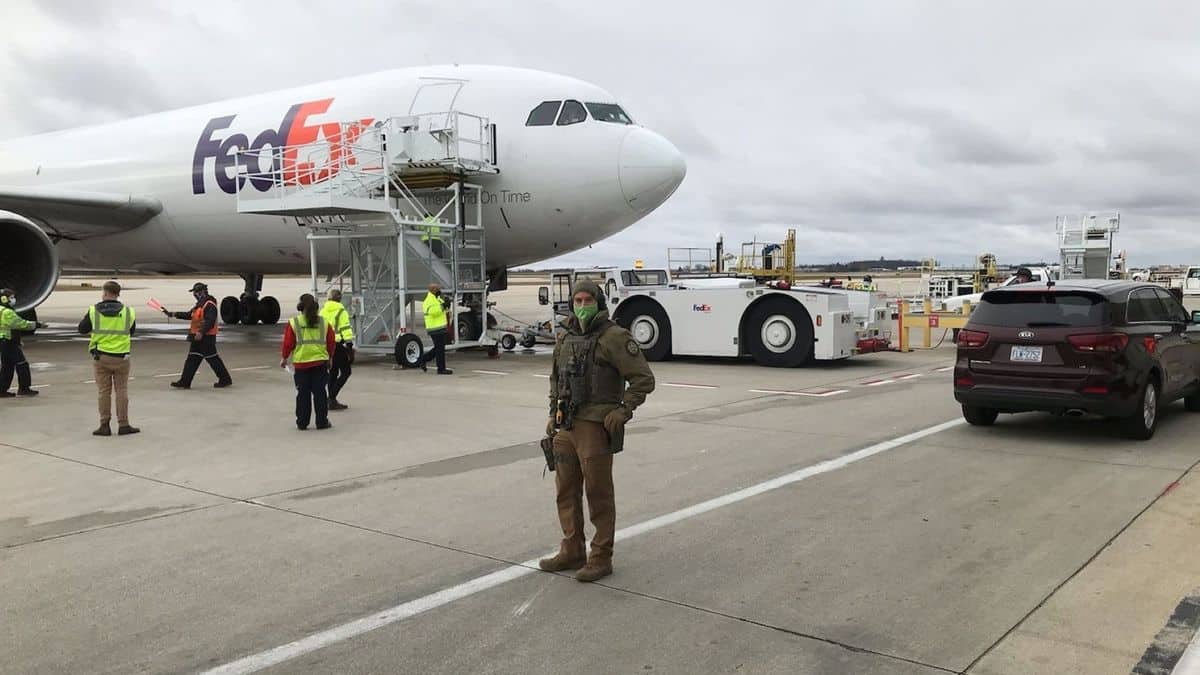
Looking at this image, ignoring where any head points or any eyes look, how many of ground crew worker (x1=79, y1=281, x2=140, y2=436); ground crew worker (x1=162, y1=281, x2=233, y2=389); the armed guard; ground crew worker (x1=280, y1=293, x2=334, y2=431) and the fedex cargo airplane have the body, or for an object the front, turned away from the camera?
2

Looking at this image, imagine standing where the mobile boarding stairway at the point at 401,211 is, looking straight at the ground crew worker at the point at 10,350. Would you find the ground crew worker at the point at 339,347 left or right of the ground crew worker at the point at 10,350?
left

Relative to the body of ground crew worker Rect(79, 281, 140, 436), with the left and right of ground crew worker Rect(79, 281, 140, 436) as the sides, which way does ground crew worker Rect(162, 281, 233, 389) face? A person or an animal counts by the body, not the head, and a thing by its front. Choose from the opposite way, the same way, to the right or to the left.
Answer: to the left

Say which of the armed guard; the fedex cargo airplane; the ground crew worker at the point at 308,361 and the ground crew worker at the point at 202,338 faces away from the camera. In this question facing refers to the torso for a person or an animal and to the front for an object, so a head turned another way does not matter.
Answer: the ground crew worker at the point at 308,361

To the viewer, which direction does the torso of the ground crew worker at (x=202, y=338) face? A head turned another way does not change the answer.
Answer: to the viewer's left

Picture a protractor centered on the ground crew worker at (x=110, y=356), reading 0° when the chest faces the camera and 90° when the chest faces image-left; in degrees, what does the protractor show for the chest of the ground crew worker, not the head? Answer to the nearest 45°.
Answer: approximately 180°

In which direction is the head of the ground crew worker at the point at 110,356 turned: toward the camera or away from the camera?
away from the camera

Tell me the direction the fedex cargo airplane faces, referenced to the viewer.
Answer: facing the viewer and to the right of the viewer

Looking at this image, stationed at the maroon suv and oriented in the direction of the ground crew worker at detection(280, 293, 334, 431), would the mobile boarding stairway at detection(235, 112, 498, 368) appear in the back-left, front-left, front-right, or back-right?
front-right

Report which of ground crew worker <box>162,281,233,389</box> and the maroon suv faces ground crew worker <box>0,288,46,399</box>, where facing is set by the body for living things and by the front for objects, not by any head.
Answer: ground crew worker <box>162,281,233,389</box>

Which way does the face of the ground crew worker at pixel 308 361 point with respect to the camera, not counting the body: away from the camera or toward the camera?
away from the camera

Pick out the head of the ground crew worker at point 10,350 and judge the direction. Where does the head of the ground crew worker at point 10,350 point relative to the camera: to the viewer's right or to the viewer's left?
to the viewer's right

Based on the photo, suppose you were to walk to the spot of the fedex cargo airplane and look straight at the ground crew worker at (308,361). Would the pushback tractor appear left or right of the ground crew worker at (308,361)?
left

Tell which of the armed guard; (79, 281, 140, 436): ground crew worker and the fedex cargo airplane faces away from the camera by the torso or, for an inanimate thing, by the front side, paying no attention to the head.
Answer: the ground crew worker

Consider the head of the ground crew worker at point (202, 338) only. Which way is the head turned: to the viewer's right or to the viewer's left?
to the viewer's left

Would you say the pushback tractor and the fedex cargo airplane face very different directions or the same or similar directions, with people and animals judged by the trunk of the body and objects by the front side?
very different directions

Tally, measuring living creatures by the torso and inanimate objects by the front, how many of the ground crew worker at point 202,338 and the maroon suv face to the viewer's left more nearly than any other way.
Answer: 1

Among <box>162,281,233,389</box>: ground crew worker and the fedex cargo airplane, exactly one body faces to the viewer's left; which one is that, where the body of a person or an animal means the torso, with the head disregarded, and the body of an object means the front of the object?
the ground crew worker

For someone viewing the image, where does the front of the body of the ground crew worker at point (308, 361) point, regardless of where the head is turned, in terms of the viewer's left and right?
facing away from the viewer
